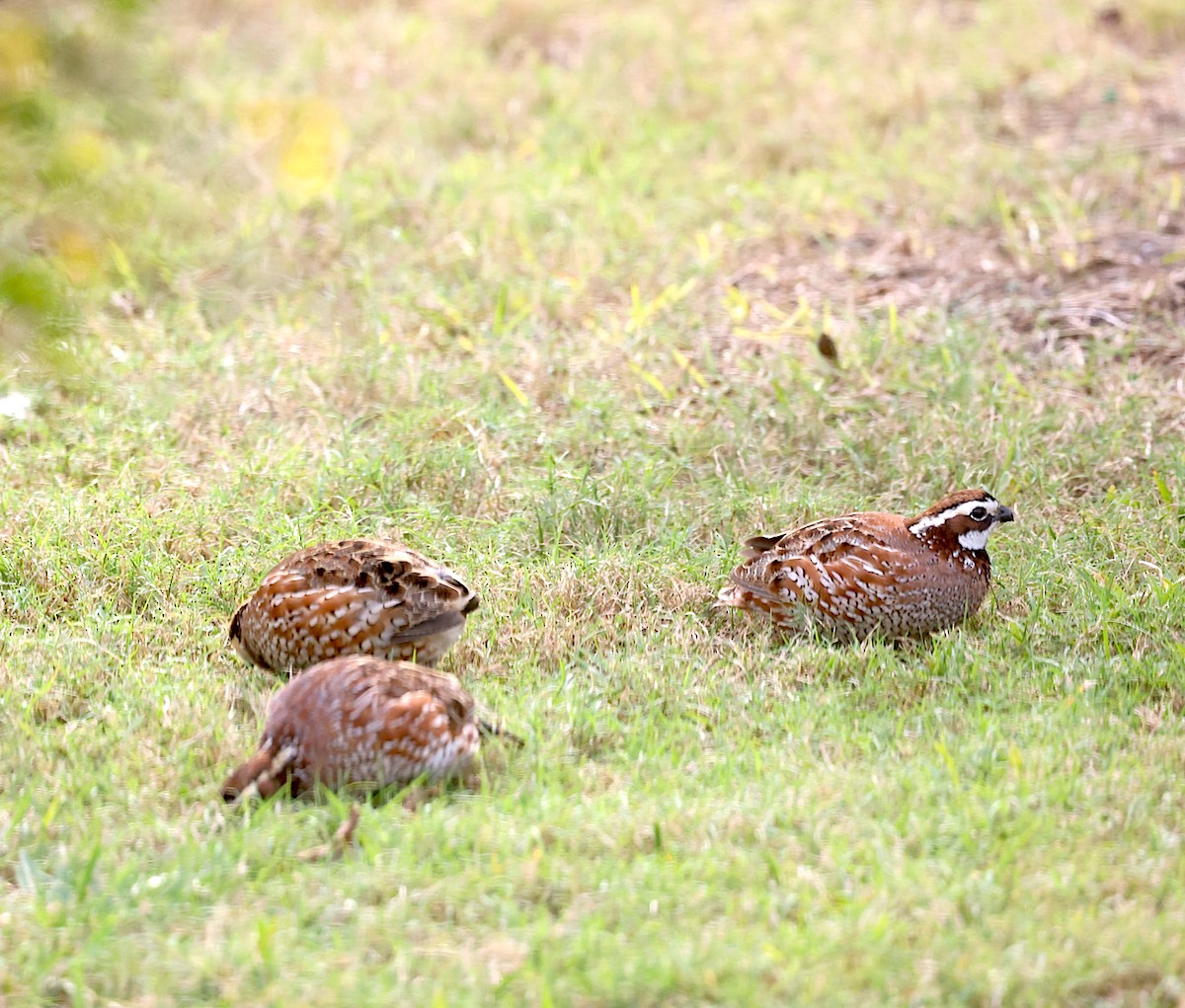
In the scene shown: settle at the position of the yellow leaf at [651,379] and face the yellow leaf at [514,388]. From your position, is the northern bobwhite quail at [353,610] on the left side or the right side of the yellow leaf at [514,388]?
left

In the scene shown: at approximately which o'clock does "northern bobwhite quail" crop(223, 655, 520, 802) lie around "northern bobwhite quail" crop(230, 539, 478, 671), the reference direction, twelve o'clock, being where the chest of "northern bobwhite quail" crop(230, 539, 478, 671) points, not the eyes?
"northern bobwhite quail" crop(223, 655, 520, 802) is roughly at 9 o'clock from "northern bobwhite quail" crop(230, 539, 478, 671).

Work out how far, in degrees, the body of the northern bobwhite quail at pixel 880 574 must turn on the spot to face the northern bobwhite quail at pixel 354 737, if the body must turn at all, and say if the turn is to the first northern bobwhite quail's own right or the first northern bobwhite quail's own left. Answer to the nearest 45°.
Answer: approximately 135° to the first northern bobwhite quail's own right

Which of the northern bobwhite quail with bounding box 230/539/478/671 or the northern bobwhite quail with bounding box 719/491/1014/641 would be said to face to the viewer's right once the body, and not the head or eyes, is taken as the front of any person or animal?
the northern bobwhite quail with bounding box 719/491/1014/641

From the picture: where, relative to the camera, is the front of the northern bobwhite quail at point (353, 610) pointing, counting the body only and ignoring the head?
to the viewer's left

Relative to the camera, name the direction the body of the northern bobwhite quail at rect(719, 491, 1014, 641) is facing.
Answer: to the viewer's right

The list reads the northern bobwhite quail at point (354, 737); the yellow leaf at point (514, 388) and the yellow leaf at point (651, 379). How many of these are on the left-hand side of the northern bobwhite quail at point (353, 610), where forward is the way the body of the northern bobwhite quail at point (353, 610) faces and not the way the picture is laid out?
1

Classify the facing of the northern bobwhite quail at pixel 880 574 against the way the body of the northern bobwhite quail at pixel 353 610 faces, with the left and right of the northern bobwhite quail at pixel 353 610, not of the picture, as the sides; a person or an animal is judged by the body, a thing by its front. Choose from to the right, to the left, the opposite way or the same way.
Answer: the opposite way

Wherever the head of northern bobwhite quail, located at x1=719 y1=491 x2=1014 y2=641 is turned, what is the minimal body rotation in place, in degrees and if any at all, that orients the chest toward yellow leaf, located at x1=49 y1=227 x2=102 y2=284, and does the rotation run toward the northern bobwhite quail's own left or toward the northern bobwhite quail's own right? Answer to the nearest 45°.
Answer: approximately 135° to the northern bobwhite quail's own right

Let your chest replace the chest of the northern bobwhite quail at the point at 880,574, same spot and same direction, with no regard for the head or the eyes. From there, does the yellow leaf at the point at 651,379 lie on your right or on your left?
on your left

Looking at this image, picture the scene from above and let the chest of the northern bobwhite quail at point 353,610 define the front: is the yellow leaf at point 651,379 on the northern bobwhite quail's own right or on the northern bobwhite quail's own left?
on the northern bobwhite quail's own right
